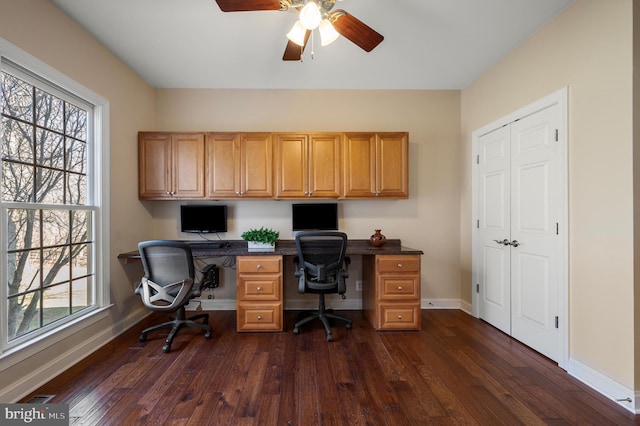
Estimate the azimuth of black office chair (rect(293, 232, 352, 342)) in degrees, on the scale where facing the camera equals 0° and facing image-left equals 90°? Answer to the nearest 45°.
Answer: approximately 180°

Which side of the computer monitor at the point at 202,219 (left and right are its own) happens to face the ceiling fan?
front

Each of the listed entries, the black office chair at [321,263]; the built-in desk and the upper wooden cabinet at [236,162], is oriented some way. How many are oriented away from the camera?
1

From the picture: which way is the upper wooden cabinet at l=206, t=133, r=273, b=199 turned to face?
toward the camera

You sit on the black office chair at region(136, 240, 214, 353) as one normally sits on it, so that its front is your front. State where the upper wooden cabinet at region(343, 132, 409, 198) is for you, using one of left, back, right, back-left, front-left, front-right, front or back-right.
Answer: front-right

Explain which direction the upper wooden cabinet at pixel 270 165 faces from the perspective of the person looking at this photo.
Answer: facing the viewer

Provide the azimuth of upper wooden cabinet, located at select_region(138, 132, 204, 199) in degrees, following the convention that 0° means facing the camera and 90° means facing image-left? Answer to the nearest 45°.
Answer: approximately 0°

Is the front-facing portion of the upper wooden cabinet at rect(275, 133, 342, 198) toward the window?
no

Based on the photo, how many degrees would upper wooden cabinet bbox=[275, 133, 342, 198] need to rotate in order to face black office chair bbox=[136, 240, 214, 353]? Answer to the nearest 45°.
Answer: approximately 45° to its right

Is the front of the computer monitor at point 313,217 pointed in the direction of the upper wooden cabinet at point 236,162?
no

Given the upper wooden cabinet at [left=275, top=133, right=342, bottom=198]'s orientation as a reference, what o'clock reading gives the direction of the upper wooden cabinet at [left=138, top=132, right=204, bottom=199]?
the upper wooden cabinet at [left=138, top=132, right=204, bottom=199] is roughly at 3 o'clock from the upper wooden cabinet at [left=275, top=133, right=342, bottom=198].

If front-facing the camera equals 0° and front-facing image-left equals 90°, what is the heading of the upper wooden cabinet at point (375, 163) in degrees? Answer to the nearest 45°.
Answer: approximately 0°

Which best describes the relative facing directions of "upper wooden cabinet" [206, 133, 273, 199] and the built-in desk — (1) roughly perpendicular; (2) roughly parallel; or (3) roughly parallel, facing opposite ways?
roughly parallel

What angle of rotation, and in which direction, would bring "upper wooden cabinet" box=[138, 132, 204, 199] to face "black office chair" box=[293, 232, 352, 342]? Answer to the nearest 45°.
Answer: approximately 45° to its left

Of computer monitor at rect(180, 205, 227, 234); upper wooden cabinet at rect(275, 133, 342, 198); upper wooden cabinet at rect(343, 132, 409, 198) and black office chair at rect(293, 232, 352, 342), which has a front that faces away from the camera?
the black office chair

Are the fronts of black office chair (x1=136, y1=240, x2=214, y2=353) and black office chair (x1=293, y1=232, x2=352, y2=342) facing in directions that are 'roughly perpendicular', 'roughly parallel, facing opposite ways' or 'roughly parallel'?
roughly parallel

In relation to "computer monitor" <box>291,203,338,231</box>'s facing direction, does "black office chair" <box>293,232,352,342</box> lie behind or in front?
in front

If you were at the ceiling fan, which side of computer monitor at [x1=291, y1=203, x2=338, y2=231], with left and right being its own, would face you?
front
